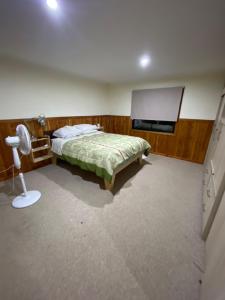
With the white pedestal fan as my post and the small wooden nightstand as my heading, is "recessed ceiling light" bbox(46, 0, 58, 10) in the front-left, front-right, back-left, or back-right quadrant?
back-right

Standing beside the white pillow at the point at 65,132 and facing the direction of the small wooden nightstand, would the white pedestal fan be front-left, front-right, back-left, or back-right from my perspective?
front-left

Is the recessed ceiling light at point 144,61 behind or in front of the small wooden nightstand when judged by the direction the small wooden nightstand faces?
in front

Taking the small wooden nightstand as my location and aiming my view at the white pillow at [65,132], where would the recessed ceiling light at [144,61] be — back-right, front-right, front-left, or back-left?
front-right

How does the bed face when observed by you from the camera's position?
facing the viewer and to the right of the viewer

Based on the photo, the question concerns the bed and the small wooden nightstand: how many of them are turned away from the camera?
0

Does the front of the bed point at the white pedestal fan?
no

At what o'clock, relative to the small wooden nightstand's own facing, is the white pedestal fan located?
The white pedestal fan is roughly at 2 o'clock from the small wooden nightstand.

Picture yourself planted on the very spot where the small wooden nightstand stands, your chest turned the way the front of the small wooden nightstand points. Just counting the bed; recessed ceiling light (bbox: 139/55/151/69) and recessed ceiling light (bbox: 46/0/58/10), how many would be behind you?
0

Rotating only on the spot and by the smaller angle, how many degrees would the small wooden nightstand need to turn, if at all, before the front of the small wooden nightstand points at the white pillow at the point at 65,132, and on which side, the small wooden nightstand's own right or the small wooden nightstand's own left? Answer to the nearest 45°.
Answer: approximately 45° to the small wooden nightstand's own left

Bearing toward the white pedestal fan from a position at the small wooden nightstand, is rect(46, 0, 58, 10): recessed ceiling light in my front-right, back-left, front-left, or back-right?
front-left

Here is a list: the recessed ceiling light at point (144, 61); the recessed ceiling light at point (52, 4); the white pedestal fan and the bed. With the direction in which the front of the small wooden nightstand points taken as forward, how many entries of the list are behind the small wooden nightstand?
0

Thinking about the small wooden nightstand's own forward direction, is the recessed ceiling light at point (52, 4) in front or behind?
in front

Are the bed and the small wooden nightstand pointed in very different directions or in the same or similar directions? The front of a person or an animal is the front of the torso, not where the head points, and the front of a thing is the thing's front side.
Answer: same or similar directions
